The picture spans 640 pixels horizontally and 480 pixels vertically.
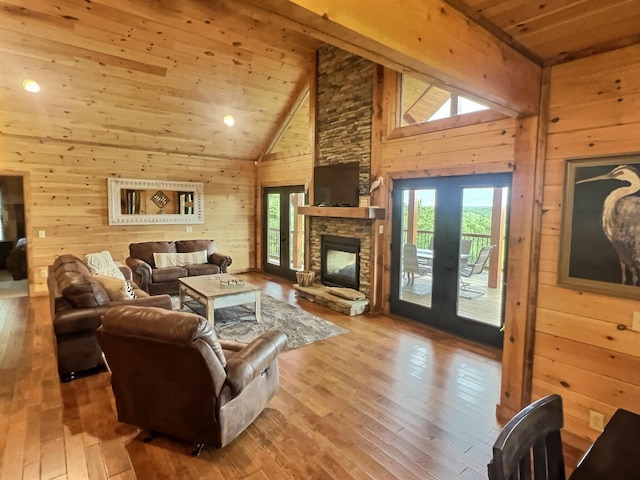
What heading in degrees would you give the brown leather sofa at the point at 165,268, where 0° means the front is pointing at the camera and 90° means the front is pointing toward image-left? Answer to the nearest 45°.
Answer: approximately 315°

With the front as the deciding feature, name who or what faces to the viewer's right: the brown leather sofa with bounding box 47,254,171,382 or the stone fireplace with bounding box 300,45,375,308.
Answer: the brown leather sofa

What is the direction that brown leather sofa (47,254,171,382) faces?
to the viewer's right

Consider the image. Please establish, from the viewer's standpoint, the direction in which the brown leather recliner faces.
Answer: facing away from the viewer and to the right of the viewer

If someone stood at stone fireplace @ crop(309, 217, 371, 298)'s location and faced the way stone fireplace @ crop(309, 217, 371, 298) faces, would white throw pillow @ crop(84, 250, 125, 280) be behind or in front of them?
in front

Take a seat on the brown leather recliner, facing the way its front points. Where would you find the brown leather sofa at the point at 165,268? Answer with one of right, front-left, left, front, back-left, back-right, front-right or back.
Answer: front-left

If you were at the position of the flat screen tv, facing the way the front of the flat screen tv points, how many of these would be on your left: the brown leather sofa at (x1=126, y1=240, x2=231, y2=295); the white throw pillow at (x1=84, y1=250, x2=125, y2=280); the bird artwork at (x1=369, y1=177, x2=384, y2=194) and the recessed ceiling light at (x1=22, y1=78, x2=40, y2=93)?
1

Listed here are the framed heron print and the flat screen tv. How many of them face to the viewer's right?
0

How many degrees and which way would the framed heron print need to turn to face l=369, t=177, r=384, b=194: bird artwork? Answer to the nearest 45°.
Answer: approximately 90° to its right

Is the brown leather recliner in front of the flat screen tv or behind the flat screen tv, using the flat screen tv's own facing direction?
in front

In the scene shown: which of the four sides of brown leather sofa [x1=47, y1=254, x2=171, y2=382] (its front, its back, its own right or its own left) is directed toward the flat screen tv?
front

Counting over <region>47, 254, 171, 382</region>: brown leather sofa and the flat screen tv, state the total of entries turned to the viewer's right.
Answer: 1

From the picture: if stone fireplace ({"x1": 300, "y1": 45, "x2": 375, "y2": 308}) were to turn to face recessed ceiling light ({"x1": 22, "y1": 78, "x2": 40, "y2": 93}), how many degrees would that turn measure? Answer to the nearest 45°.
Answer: approximately 45° to its right
